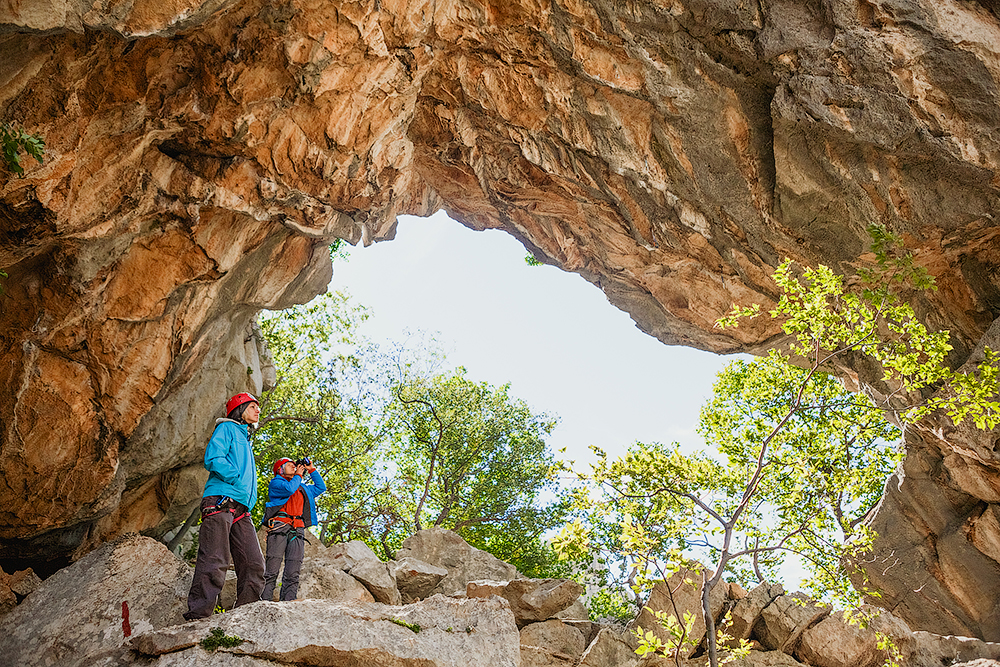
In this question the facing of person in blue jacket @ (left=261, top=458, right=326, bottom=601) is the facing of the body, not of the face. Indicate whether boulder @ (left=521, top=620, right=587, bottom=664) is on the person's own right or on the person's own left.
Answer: on the person's own left

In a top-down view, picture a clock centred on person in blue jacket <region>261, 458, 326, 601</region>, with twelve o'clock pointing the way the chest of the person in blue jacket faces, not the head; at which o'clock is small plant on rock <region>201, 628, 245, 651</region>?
The small plant on rock is roughly at 2 o'clock from the person in blue jacket.

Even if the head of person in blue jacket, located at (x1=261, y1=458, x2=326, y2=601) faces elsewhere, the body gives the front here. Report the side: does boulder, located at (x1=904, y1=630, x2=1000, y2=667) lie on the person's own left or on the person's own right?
on the person's own left

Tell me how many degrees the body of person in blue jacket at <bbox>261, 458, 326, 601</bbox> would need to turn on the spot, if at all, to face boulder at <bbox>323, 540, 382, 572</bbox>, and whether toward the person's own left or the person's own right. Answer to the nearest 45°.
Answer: approximately 135° to the person's own left

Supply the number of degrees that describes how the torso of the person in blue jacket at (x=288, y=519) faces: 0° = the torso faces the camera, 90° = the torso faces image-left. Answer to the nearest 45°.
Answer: approximately 315°

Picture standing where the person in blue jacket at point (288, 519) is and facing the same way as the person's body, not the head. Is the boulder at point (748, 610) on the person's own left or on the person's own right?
on the person's own left

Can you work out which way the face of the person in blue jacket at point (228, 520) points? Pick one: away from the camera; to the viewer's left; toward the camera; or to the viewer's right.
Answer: to the viewer's right
